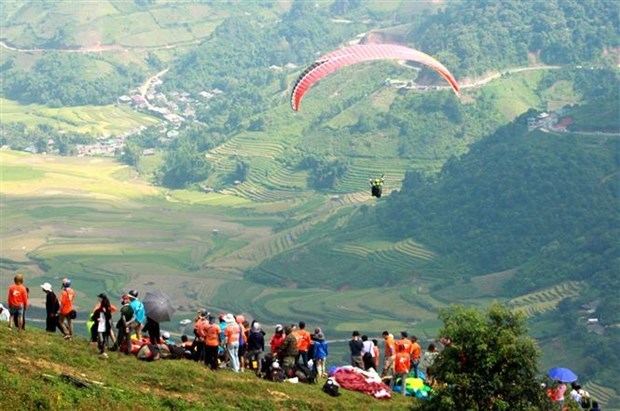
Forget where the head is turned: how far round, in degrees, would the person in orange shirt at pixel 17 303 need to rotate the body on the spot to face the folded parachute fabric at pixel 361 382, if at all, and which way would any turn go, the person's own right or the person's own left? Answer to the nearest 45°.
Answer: approximately 90° to the person's own right

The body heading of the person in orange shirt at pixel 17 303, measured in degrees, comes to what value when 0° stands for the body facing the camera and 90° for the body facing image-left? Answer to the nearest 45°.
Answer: approximately 180°

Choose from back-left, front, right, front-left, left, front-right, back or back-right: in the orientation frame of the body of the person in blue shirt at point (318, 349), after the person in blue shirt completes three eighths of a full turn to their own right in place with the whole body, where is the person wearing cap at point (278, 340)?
right

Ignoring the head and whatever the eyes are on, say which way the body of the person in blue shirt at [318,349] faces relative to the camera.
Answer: away from the camera

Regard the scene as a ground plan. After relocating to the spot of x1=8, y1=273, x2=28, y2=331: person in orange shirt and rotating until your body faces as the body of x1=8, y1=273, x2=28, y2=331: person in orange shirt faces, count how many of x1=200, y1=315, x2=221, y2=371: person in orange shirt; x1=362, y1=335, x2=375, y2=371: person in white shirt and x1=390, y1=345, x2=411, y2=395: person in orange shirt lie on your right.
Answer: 3

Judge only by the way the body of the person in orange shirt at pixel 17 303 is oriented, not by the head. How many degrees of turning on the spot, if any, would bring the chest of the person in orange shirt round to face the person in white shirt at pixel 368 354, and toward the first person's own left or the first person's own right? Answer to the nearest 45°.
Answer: approximately 90° to the first person's own right

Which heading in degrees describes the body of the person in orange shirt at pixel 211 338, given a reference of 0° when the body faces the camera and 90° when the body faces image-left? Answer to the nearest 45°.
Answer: approximately 180°

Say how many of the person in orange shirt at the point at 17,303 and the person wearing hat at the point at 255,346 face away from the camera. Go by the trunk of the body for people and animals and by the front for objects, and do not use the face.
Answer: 2

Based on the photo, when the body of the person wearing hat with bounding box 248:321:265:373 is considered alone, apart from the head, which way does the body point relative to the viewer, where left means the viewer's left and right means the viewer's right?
facing away from the viewer

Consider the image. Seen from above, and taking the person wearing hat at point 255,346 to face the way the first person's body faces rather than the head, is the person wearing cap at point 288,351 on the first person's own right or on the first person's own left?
on the first person's own right
